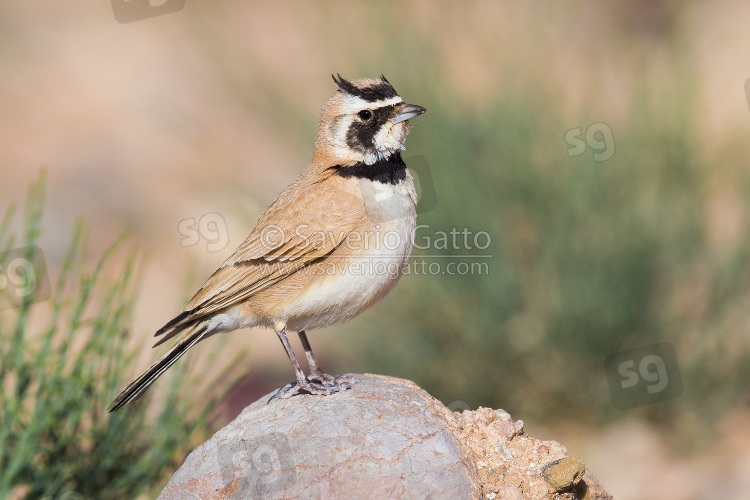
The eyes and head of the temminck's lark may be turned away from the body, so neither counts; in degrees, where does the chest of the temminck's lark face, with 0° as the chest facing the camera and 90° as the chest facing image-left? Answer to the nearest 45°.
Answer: approximately 270°
